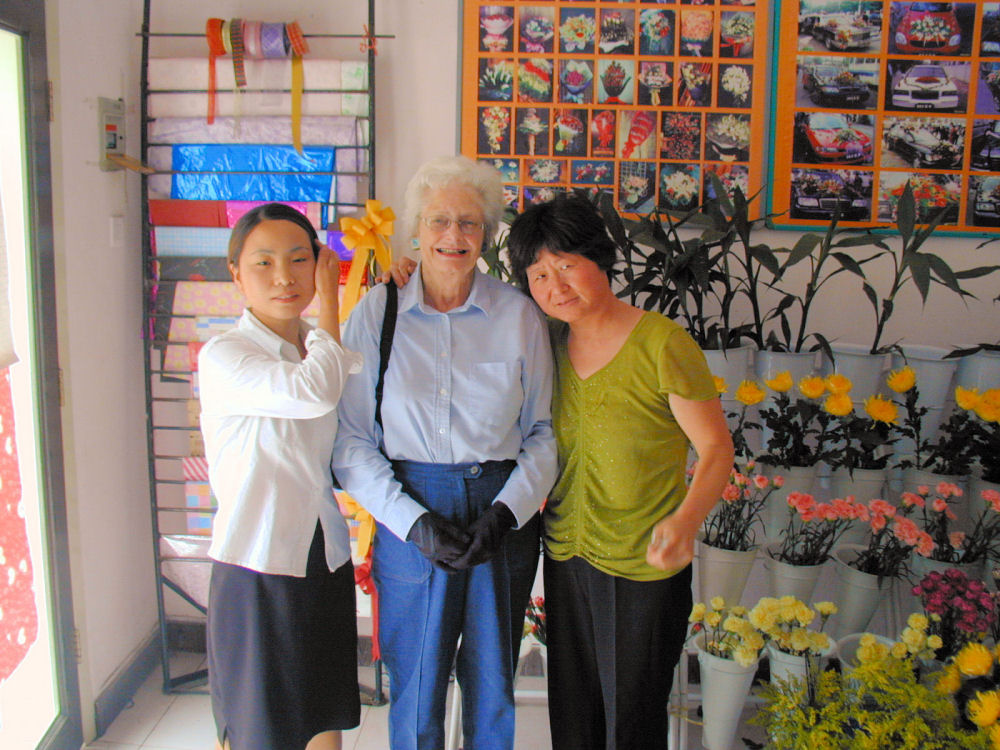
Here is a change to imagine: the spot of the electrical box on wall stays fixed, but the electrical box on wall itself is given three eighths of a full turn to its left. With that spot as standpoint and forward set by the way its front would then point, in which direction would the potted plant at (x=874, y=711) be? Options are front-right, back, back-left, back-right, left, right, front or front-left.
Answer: back-right

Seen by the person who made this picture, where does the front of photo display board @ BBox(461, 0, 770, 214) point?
facing the viewer

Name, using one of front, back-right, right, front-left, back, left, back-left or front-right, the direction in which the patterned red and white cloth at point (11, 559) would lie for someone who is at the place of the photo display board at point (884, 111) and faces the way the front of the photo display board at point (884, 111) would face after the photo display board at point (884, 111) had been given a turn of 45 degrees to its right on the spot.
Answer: front

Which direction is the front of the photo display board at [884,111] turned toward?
toward the camera

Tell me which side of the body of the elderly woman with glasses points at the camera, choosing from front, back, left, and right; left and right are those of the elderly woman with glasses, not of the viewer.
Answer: front

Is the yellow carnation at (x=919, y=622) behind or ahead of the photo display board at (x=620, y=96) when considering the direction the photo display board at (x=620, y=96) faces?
ahead

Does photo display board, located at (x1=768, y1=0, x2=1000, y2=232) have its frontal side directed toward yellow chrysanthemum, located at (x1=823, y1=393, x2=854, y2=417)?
yes

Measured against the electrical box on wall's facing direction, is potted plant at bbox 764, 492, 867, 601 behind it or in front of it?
in front

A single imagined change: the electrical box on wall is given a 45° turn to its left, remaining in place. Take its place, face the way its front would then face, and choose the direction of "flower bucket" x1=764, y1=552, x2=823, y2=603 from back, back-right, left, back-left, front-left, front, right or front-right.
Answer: front-right

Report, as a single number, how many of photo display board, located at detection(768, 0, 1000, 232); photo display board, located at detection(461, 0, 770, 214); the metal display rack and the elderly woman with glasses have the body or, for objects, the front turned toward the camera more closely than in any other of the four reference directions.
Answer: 4

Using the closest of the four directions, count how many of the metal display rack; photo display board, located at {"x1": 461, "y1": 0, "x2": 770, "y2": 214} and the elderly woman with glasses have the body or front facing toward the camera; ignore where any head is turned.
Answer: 3

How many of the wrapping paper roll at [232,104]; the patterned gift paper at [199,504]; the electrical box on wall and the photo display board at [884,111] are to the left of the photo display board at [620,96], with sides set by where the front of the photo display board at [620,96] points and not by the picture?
1

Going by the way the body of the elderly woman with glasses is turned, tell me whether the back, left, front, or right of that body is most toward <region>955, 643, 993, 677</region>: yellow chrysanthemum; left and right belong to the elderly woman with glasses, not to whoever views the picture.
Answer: left
